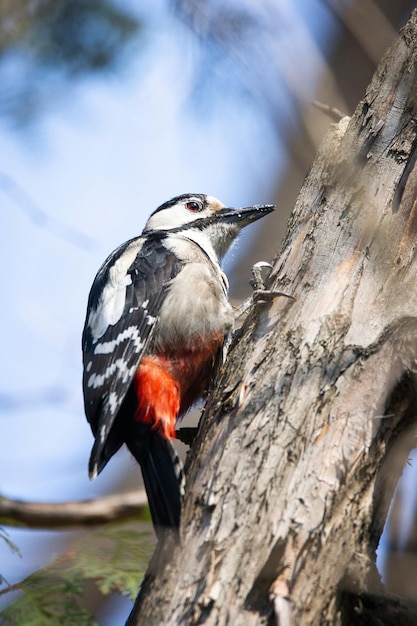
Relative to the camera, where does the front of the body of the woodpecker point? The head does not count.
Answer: to the viewer's right
